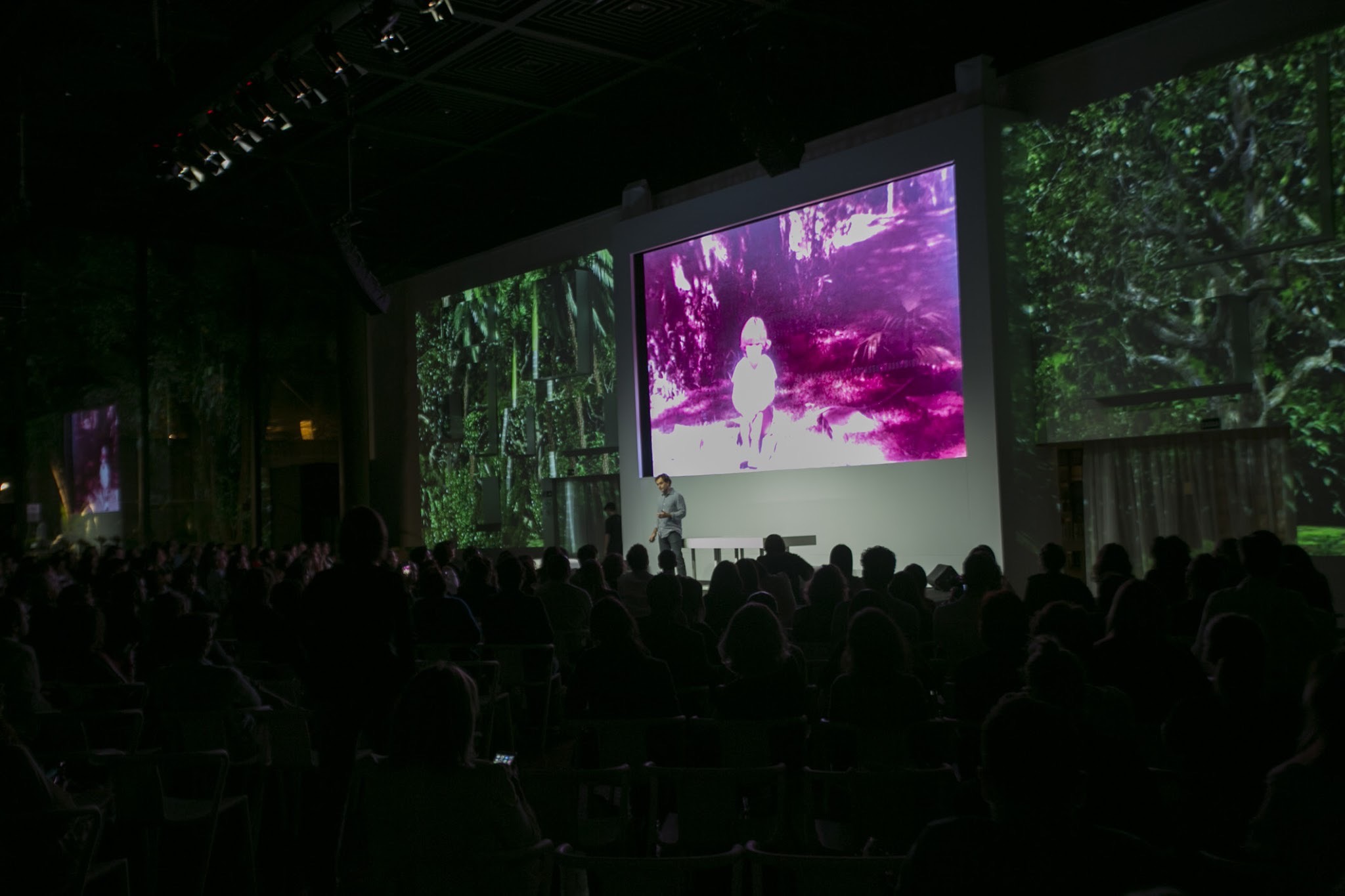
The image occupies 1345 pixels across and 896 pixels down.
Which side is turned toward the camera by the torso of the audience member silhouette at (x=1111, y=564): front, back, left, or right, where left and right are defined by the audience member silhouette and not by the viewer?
back

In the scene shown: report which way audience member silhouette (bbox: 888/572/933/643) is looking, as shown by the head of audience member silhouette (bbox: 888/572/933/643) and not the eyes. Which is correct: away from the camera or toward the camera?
away from the camera

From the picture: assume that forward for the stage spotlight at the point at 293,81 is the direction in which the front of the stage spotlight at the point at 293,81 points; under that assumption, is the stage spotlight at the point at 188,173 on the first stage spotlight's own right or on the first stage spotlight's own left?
on the first stage spotlight's own left

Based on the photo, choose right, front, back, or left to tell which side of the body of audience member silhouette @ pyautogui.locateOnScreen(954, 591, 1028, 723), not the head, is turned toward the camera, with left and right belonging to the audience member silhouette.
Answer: back

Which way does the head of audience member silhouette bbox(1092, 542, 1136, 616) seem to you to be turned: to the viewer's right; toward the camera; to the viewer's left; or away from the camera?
away from the camera

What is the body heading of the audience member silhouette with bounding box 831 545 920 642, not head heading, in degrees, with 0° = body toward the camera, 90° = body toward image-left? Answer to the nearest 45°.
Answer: approximately 180°

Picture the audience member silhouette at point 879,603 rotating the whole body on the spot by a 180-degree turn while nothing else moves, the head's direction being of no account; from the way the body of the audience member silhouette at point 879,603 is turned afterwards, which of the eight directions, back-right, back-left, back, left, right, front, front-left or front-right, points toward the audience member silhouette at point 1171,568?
back-left

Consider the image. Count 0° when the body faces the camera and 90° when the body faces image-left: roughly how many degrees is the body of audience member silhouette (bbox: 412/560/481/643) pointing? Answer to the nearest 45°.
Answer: approximately 180°

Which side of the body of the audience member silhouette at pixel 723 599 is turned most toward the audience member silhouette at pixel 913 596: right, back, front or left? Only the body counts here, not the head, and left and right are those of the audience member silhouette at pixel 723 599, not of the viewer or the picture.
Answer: right

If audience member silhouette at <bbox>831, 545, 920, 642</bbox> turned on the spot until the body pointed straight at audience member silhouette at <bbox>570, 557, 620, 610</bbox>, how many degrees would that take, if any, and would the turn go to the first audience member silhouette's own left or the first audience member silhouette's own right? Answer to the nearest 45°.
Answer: approximately 45° to the first audience member silhouette's own left

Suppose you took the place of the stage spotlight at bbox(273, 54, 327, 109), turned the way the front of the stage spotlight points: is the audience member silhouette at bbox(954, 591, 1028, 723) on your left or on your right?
on your right

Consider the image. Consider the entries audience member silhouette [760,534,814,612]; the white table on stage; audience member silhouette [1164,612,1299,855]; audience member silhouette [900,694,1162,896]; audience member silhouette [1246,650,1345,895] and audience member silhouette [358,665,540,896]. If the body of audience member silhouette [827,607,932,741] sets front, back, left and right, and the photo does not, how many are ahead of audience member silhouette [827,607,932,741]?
2

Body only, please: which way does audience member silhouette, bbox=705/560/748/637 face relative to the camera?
away from the camera

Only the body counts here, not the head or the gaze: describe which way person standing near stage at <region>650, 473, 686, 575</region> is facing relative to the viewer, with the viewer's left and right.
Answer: facing the viewer and to the left of the viewer

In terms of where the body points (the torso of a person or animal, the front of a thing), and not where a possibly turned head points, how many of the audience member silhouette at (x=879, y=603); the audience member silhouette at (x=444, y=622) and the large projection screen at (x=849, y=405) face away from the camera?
2
